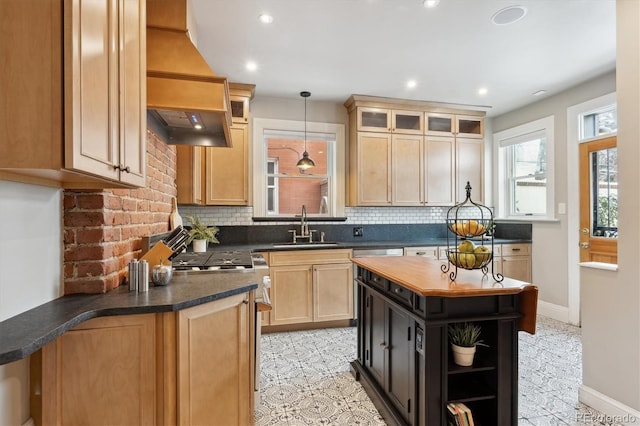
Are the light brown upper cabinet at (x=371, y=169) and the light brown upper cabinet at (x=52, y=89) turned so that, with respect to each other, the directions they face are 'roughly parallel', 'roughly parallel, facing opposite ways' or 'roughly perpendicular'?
roughly perpendicular

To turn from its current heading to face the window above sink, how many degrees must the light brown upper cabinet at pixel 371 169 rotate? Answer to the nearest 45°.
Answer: approximately 90° to its right

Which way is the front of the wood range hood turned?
to the viewer's right
